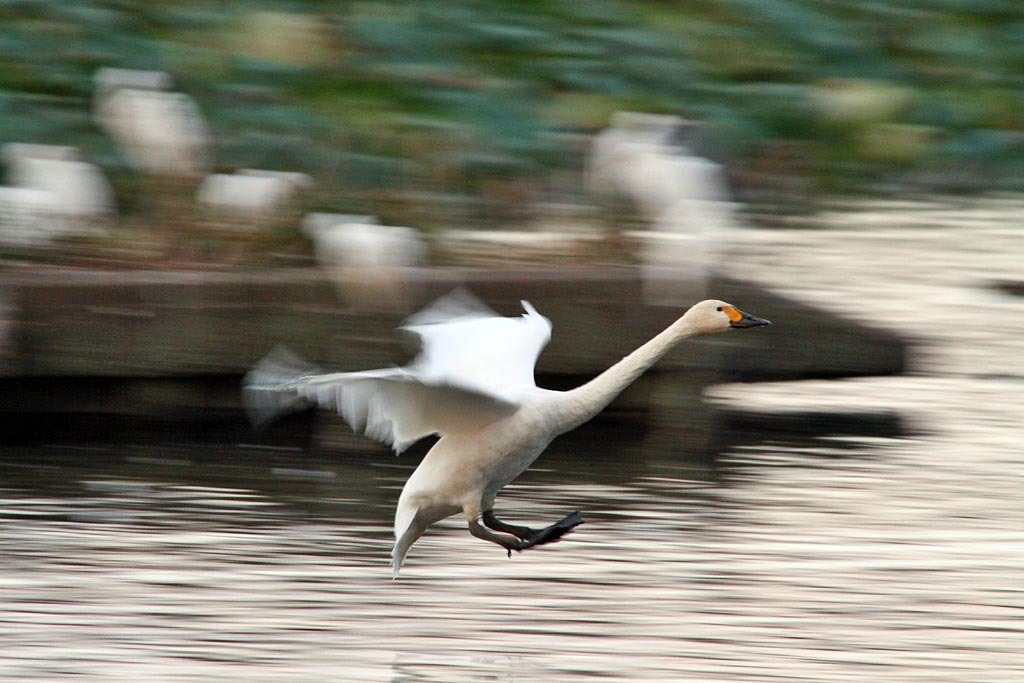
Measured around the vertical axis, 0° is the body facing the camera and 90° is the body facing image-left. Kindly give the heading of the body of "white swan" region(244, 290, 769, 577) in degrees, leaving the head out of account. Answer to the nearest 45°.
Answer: approximately 270°
